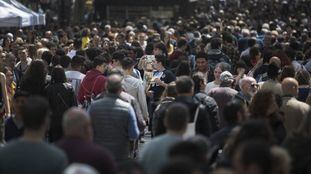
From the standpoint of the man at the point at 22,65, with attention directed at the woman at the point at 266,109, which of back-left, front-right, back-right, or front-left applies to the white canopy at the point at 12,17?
back-left

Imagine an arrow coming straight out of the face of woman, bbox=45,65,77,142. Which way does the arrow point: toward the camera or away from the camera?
away from the camera

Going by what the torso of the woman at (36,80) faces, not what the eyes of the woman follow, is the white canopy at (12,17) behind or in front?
in front

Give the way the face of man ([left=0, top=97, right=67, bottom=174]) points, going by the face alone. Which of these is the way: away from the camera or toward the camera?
away from the camera

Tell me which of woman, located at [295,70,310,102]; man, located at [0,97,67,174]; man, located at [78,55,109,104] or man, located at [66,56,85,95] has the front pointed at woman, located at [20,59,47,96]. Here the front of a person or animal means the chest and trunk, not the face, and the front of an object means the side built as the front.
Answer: man, located at [0,97,67,174]

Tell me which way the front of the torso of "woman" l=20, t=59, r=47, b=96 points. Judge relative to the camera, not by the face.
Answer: away from the camera

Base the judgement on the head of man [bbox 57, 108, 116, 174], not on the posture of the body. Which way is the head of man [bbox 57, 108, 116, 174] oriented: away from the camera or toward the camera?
away from the camera

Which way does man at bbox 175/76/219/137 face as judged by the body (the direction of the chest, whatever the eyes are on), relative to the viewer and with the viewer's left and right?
facing away from the viewer

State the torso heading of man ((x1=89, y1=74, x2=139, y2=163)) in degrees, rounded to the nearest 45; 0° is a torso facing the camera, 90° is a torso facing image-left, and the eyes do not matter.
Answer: approximately 180°

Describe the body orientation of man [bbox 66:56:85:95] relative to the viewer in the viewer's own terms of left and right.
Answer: facing away from the viewer
